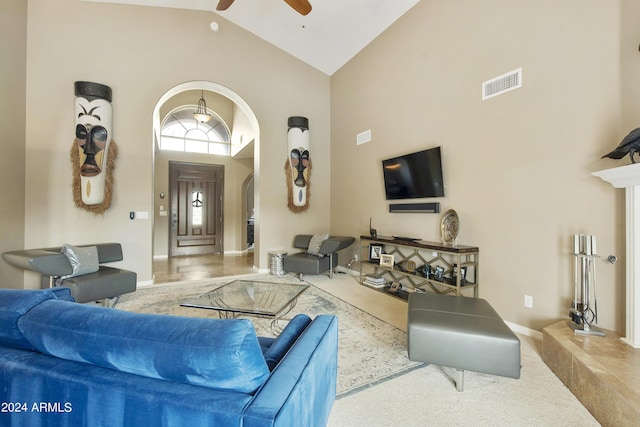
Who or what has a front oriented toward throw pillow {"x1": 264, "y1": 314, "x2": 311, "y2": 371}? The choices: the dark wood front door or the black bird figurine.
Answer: the dark wood front door

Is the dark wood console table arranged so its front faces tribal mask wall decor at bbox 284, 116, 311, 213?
no

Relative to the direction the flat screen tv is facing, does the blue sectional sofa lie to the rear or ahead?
ahead

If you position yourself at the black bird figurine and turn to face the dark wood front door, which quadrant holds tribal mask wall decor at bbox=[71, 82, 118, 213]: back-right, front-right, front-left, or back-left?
front-left

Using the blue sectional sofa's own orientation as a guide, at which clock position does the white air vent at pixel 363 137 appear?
The white air vent is roughly at 12 o'clock from the blue sectional sofa.

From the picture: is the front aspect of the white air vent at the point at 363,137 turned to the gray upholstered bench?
no

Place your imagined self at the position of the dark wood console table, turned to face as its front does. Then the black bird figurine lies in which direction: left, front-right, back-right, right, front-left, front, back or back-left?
left

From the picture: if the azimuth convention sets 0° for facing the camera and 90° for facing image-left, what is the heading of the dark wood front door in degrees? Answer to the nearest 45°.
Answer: approximately 0°

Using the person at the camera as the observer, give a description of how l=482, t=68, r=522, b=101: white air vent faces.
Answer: facing the viewer and to the left of the viewer

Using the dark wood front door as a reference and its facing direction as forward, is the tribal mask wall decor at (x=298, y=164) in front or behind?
in front

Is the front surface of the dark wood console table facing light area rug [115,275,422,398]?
yes

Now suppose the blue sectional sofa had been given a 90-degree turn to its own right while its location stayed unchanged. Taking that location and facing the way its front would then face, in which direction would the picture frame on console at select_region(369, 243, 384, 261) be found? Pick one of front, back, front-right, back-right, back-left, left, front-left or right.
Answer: left

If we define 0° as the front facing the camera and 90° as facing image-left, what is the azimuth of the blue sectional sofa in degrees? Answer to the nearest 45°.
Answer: approximately 225°
